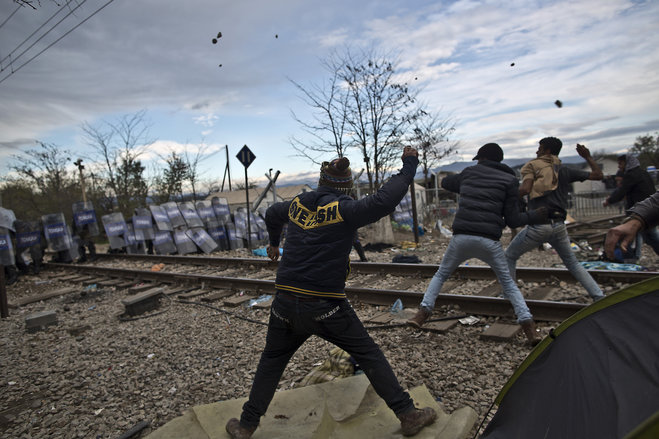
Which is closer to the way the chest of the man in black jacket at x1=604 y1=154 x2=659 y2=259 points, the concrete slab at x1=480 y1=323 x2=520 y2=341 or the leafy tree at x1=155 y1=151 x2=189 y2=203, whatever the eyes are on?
the leafy tree

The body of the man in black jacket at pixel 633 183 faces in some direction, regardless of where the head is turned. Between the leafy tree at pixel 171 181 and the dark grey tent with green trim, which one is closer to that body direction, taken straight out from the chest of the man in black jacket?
the leafy tree

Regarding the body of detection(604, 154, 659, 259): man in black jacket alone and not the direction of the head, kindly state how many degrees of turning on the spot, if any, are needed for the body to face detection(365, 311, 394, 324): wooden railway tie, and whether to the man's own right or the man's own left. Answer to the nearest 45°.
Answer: approximately 45° to the man's own left

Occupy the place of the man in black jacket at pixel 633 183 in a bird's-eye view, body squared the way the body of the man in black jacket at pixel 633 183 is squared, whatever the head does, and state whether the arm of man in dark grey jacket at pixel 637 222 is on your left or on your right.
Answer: on your left

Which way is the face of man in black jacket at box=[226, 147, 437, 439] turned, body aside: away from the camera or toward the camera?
away from the camera

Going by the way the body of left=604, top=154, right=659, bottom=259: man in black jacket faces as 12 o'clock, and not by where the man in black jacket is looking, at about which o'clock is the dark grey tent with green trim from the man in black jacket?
The dark grey tent with green trim is roughly at 9 o'clock from the man in black jacket.

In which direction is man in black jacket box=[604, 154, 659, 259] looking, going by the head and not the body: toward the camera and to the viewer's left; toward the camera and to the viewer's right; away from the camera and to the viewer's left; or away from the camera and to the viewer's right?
away from the camera and to the viewer's left

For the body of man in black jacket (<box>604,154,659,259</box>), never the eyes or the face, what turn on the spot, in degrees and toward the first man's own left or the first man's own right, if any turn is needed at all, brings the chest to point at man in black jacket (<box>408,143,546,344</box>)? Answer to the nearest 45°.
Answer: approximately 90° to the first man's own left

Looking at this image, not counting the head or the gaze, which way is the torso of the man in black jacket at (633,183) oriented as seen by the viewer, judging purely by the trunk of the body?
to the viewer's left

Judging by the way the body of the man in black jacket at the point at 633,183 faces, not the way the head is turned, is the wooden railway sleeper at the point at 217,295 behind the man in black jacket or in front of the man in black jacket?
in front

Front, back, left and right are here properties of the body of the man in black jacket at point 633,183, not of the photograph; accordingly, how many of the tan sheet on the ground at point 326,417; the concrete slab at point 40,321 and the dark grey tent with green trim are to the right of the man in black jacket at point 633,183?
0

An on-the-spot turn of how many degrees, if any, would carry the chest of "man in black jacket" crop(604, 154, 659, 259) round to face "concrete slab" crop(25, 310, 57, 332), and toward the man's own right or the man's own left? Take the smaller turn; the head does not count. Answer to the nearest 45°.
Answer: approximately 45° to the man's own left

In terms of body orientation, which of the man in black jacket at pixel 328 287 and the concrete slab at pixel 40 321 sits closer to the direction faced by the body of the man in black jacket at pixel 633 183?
the concrete slab
